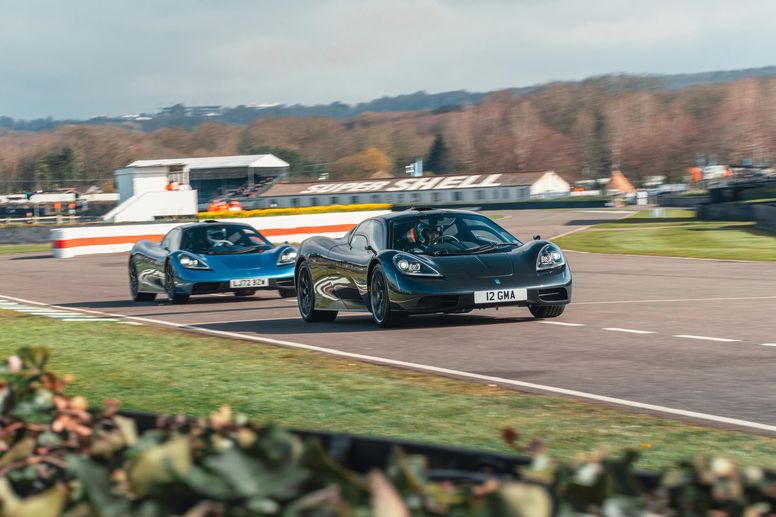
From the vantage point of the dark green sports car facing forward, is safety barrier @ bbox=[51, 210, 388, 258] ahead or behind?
behind

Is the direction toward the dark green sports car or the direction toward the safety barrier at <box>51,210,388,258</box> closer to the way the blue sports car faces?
the dark green sports car

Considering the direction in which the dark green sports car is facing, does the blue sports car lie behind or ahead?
behind

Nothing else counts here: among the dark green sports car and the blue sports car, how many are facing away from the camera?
0

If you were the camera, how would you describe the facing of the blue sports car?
facing the viewer and to the right of the viewer

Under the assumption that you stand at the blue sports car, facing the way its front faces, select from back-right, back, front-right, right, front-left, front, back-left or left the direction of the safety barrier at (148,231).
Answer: back-left

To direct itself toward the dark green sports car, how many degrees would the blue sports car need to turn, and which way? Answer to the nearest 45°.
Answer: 0° — it already faces it

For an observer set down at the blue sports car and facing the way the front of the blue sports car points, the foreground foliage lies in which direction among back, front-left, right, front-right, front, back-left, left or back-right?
front-right

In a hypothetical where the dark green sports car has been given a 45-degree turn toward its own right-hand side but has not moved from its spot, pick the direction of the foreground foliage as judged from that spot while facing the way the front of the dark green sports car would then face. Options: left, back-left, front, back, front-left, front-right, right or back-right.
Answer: front
